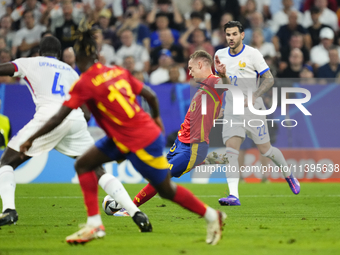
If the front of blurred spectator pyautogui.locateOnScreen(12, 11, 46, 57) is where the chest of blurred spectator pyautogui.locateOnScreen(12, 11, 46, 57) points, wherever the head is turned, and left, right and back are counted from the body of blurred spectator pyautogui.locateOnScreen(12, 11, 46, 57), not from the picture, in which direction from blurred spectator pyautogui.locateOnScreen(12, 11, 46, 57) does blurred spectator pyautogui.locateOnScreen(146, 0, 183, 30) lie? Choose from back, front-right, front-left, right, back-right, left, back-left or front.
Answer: left

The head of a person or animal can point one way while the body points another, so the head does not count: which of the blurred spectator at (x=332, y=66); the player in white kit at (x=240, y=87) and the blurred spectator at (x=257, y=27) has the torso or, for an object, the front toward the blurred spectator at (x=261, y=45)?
the blurred spectator at (x=257, y=27)

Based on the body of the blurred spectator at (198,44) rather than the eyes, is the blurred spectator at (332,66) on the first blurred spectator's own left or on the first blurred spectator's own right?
on the first blurred spectator's own left

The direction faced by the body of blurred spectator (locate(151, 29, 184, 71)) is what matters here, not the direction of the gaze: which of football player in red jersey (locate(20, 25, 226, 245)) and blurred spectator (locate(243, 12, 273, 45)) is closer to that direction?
the football player in red jersey

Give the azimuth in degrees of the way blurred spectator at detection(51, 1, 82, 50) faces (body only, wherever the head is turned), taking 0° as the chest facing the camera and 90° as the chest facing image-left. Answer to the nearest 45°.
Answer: approximately 0°

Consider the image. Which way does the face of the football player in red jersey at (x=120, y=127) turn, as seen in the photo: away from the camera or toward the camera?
away from the camera

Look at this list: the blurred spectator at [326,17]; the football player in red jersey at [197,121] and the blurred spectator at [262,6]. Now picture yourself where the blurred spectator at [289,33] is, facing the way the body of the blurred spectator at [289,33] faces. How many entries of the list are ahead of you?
1

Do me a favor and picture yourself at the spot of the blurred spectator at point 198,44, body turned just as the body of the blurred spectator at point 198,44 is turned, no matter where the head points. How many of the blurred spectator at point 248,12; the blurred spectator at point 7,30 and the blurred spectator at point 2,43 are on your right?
2
